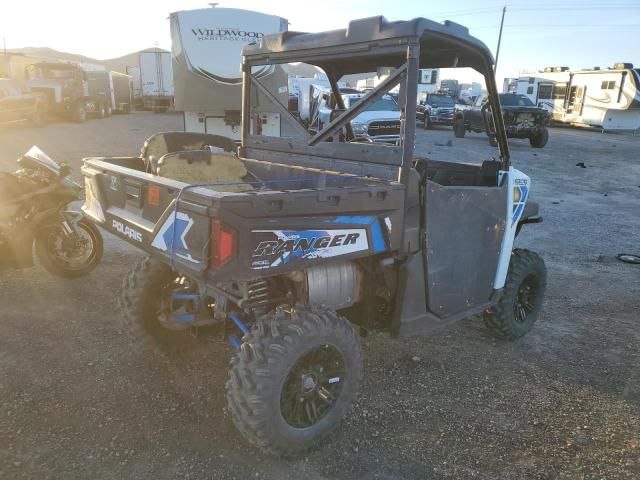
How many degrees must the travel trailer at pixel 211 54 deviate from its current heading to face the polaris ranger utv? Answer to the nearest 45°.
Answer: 0° — it already faces it

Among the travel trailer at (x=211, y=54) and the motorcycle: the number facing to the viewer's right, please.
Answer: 1

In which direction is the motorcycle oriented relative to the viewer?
to the viewer's right

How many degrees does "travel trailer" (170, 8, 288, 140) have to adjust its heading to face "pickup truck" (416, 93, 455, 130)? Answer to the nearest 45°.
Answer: approximately 135° to its left

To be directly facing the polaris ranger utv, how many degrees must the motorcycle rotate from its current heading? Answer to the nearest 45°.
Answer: approximately 45° to its right

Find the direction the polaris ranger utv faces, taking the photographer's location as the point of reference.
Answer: facing away from the viewer and to the right of the viewer

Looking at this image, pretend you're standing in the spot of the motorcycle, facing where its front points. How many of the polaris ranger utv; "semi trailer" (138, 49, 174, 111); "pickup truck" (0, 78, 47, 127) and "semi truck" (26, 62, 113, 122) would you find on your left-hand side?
3
